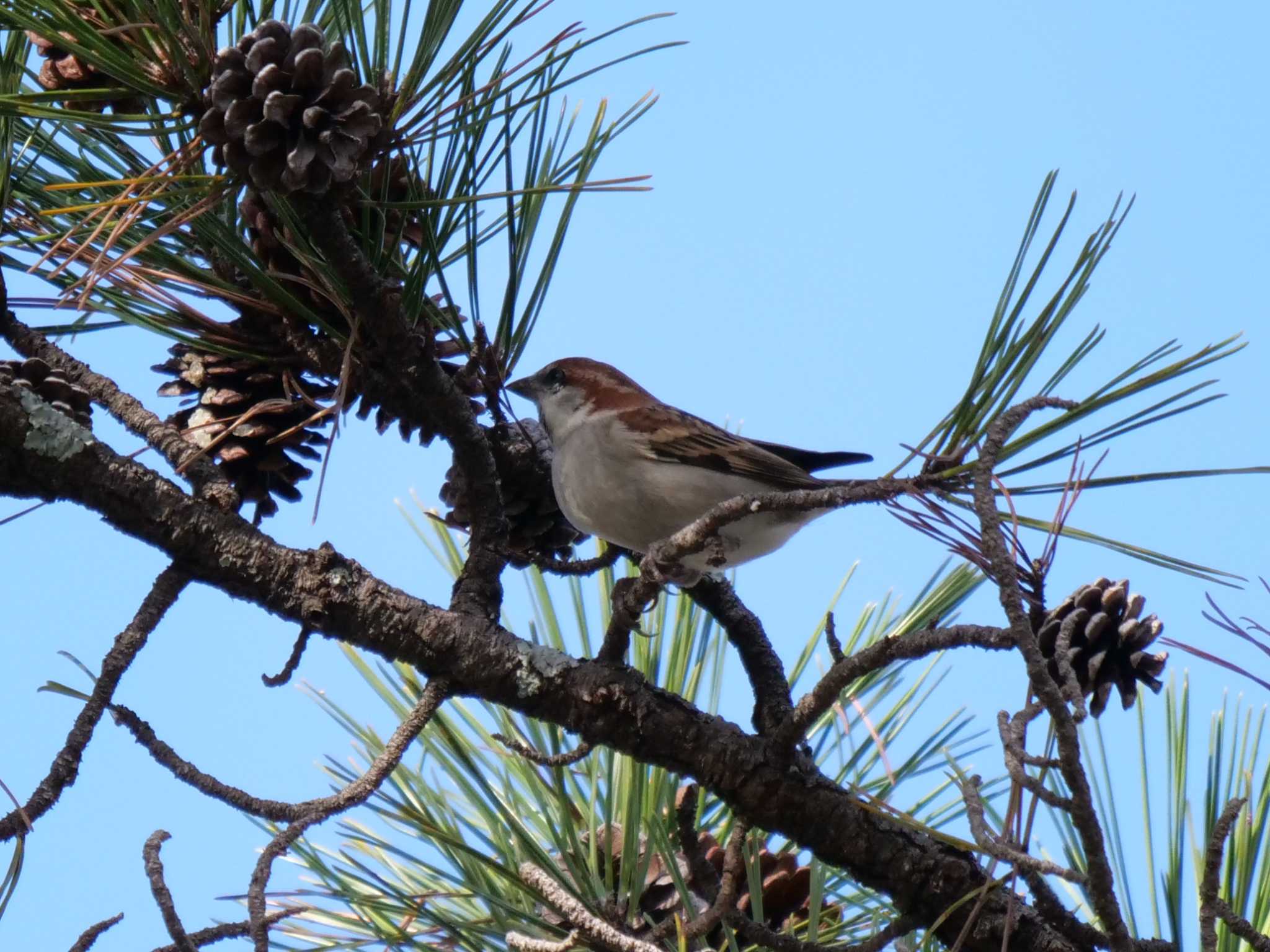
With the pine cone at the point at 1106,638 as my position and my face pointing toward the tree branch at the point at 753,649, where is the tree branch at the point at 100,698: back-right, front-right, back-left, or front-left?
front-left

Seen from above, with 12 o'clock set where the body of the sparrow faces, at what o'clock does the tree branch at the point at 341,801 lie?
The tree branch is roughly at 12 o'clock from the sparrow.

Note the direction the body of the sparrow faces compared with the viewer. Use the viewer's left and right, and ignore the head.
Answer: facing to the left of the viewer
